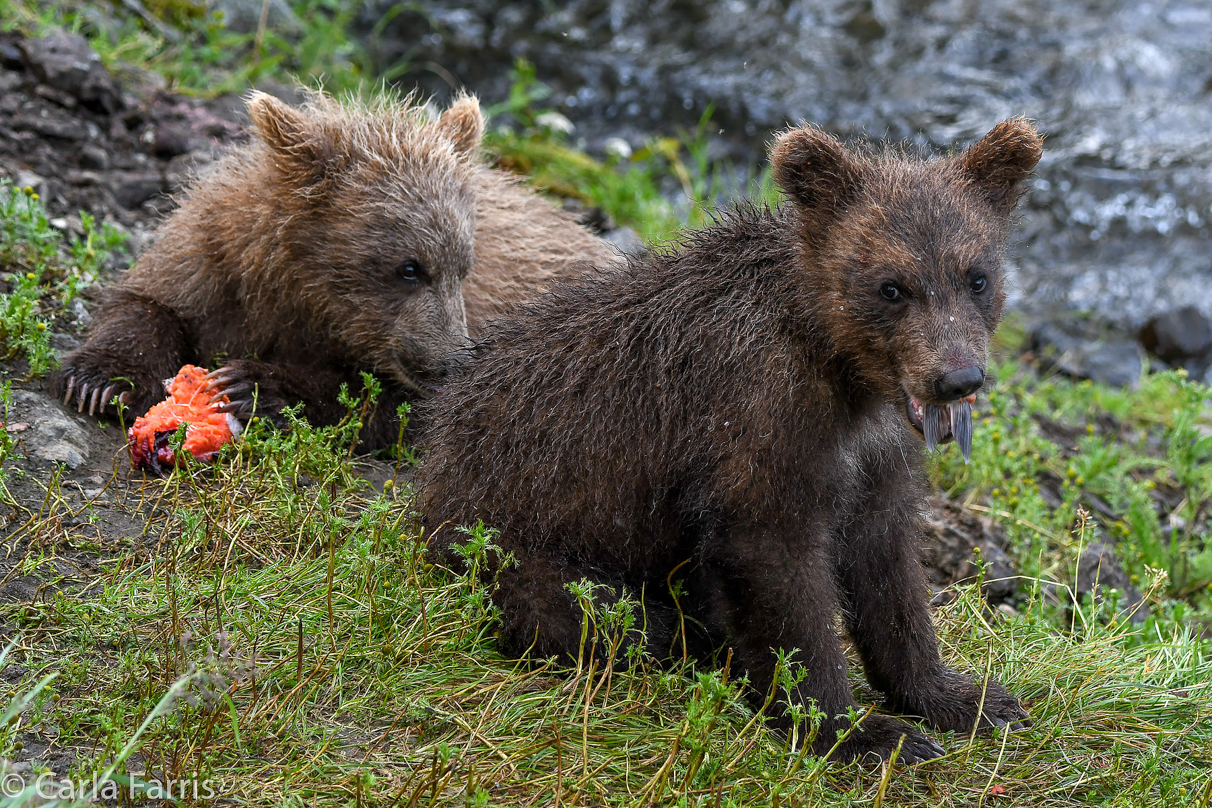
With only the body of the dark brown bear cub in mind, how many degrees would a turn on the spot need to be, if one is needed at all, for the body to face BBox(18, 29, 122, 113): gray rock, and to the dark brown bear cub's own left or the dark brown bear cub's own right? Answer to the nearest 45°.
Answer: approximately 180°

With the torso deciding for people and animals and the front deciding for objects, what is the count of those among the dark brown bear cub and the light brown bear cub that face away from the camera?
0

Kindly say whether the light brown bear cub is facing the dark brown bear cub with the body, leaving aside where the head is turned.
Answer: no

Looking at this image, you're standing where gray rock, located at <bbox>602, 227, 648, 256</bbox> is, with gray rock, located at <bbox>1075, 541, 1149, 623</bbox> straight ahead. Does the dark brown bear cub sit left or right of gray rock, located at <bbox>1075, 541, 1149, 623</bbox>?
right

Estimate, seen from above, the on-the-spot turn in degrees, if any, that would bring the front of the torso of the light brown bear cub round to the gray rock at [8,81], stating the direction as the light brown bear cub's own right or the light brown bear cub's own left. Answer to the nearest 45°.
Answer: approximately 90° to the light brown bear cub's own right

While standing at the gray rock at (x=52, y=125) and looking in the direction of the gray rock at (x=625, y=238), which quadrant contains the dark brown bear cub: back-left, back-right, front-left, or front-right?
front-right

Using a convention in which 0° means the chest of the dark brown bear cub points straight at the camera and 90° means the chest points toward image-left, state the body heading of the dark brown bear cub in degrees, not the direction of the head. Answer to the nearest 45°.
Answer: approximately 315°

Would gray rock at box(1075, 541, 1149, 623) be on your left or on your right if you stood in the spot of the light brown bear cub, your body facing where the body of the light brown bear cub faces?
on your left

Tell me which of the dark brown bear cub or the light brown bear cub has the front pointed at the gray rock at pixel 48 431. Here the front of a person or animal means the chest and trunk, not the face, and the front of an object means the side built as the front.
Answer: the light brown bear cub

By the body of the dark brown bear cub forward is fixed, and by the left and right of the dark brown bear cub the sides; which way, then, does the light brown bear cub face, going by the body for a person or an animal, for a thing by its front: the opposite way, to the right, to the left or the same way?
to the right

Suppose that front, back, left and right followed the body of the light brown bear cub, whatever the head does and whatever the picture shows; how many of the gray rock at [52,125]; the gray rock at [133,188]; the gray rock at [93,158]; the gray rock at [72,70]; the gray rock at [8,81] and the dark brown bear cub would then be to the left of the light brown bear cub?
1

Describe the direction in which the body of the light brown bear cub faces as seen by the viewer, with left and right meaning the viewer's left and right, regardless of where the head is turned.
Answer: facing the viewer and to the left of the viewer

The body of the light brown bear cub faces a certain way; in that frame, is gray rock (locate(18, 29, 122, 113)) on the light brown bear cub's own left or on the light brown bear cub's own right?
on the light brown bear cub's own right

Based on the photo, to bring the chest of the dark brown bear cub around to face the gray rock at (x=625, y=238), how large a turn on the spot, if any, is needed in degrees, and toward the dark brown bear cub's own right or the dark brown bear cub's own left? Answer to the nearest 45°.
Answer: approximately 135° to the dark brown bear cub's own left

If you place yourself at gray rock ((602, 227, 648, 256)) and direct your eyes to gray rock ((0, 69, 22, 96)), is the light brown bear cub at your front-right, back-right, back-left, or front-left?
front-left

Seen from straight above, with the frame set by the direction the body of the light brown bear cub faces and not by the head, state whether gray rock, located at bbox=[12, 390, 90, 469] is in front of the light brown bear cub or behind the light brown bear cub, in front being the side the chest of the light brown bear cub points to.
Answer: in front

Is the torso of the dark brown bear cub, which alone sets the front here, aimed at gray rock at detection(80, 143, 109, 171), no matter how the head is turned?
no

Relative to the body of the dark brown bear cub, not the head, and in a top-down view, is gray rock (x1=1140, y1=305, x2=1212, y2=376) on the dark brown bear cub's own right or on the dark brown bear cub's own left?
on the dark brown bear cub's own left

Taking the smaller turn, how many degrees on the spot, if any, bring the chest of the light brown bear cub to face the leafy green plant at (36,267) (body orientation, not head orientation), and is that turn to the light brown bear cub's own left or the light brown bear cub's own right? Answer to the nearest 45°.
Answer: approximately 90° to the light brown bear cub's own right
